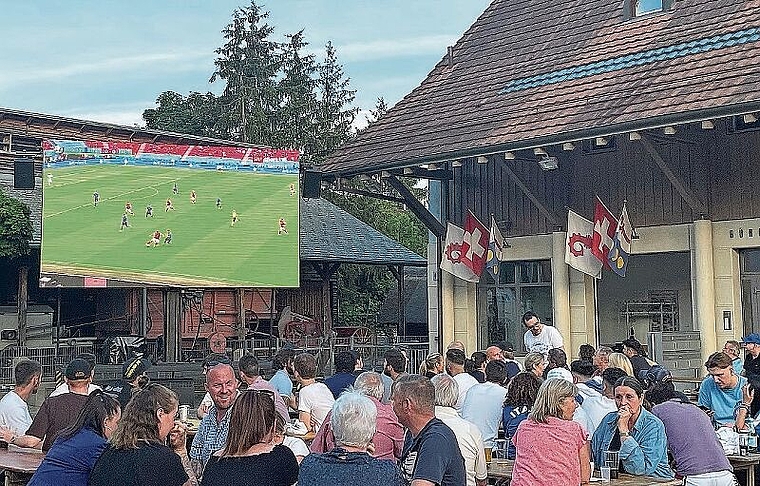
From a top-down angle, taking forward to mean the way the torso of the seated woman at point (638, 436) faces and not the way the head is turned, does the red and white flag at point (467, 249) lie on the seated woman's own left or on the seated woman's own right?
on the seated woman's own right

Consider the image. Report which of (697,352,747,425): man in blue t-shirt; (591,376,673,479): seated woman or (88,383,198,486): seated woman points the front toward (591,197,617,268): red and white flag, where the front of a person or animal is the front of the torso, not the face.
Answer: (88,383,198,486): seated woman

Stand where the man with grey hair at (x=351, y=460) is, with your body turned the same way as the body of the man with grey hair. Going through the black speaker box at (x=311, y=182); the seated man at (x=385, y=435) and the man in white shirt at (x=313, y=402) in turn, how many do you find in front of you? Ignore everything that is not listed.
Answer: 3

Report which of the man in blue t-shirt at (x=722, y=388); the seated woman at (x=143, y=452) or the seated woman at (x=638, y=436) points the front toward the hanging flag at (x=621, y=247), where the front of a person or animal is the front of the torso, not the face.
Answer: the seated woman at (x=143, y=452)

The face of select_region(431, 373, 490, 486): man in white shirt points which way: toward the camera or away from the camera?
away from the camera

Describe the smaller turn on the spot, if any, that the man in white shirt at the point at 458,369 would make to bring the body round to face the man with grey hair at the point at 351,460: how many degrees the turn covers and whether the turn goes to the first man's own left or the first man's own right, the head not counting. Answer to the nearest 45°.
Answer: approximately 135° to the first man's own left

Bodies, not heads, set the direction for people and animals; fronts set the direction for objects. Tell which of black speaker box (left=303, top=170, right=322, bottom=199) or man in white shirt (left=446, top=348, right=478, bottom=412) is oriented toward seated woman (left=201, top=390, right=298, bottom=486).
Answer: the black speaker box

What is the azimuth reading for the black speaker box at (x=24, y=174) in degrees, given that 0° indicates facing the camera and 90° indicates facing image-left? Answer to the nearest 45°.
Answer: approximately 0°

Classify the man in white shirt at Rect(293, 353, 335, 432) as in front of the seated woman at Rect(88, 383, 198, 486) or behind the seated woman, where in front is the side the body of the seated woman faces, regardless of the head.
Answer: in front

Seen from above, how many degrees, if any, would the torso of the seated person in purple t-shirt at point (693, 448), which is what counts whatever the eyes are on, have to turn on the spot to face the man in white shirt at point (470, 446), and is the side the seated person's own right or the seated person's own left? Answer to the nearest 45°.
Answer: approximately 90° to the seated person's own left

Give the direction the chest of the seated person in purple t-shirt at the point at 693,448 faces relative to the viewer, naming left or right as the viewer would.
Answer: facing away from the viewer and to the left of the viewer

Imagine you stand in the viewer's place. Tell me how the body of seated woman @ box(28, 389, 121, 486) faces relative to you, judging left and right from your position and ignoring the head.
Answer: facing away from the viewer and to the right of the viewer
